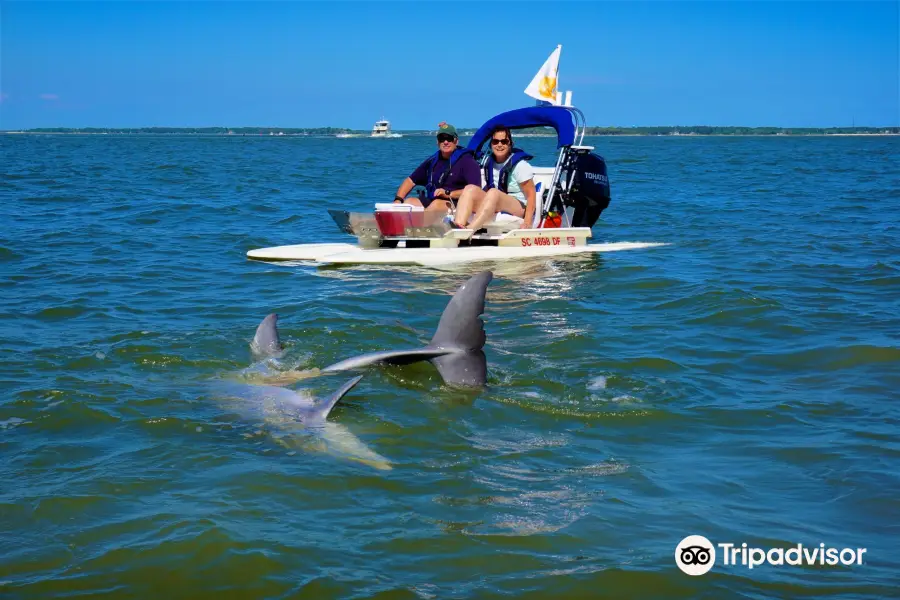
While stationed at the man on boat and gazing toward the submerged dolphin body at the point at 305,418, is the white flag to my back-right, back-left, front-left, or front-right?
back-left

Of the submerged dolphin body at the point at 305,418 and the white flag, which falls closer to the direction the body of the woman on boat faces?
the submerged dolphin body

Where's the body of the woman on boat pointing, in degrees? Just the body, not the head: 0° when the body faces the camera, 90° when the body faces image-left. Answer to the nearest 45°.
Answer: approximately 45°

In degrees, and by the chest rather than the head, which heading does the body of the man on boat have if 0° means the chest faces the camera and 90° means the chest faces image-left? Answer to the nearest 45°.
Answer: approximately 45°

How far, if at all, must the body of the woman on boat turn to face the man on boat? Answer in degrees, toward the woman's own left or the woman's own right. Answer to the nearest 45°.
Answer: approximately 45° to the woman's own right

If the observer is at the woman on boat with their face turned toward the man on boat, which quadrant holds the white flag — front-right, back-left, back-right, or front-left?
back-right
